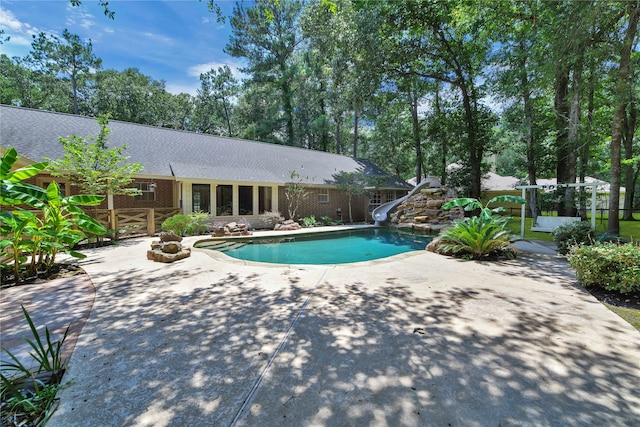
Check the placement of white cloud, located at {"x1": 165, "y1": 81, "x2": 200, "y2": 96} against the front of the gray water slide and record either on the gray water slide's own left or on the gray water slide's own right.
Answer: on the gray water slide's own right

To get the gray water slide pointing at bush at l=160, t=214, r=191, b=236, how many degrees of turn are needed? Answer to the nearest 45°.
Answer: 0° — it already faces it

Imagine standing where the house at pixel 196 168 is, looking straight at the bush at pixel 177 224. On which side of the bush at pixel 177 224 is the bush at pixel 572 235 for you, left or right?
left

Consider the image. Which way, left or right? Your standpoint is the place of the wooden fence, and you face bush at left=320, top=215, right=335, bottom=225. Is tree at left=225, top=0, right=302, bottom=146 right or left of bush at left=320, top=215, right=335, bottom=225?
left

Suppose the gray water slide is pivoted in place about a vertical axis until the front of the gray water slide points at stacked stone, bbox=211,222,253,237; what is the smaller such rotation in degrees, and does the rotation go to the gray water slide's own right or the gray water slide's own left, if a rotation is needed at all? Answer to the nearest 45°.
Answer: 0° — it already faces it

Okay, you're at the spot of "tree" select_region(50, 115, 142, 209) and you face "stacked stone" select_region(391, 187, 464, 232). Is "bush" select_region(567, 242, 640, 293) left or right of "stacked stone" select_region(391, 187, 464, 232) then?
right

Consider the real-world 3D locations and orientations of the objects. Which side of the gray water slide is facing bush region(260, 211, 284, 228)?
front

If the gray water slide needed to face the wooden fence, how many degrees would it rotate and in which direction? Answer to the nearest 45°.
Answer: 0° — it already faces it

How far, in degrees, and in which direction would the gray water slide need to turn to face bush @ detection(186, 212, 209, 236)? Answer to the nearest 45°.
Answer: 0° — it already faces it

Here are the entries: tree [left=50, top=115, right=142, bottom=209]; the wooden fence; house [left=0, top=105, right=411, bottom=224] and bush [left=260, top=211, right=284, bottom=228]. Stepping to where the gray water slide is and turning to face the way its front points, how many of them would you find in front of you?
4

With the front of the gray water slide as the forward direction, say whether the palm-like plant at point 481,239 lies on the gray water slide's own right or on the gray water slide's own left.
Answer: on the gray water slide's own left

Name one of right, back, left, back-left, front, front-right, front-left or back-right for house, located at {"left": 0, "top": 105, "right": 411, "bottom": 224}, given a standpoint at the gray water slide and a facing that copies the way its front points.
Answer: front

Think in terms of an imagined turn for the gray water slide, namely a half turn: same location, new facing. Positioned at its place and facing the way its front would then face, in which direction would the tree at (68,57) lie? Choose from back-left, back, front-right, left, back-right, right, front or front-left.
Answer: back-left

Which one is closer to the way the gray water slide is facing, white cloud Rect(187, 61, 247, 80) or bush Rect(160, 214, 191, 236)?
the bush
